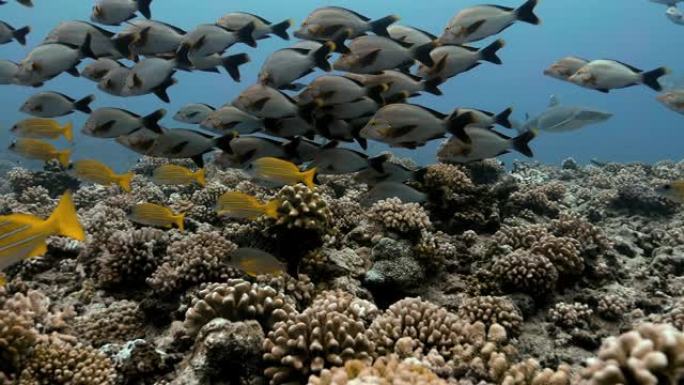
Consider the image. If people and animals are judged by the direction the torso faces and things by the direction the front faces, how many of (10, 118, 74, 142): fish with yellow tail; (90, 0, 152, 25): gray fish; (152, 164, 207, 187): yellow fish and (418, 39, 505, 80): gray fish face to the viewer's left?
4

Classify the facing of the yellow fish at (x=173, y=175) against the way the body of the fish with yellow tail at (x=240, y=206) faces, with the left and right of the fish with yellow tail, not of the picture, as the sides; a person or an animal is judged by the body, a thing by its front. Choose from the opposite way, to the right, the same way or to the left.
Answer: the same way

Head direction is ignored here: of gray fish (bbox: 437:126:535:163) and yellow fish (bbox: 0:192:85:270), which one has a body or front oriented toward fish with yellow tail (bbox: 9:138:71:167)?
the gray fish

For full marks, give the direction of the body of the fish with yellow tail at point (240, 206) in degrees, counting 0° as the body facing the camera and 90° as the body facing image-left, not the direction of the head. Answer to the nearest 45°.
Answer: approximately 90°

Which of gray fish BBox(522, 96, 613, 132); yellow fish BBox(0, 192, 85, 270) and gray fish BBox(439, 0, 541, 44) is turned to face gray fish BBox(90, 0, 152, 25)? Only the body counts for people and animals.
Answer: gray fish BBox(439, 0, 541, 44)

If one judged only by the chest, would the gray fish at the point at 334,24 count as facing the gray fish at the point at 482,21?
no

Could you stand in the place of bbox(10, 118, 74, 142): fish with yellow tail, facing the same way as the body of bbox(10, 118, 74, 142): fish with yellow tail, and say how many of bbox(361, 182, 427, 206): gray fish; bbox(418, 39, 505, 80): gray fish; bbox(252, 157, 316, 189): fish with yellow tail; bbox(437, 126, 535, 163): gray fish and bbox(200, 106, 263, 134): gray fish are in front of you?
0

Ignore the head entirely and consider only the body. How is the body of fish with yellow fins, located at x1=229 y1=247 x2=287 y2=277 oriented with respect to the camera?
to the viewer's left

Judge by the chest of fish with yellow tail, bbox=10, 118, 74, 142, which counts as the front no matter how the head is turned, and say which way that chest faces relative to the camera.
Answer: to the viewer's left

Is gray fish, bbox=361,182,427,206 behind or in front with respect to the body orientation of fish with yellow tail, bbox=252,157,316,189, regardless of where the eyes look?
behind

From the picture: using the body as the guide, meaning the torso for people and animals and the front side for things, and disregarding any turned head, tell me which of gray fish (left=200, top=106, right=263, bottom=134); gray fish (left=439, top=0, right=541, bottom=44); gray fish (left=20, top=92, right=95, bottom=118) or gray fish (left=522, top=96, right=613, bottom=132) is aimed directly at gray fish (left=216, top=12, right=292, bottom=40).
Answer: gray fish (left=439, top=0, right=541, bottom=44)

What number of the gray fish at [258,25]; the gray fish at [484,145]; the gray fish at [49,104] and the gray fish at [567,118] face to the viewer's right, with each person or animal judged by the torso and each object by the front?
1

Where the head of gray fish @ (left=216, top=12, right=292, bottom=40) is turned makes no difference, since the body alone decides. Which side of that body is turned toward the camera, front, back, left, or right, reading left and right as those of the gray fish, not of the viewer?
left

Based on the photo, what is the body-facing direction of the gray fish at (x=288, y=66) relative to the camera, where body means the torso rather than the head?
to the viewer's left

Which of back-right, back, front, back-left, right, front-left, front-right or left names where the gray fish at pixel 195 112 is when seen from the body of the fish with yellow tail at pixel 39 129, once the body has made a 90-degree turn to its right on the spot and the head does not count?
right

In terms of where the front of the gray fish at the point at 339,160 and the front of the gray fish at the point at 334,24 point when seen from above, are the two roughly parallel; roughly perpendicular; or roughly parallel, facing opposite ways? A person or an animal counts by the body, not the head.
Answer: roughly parallel

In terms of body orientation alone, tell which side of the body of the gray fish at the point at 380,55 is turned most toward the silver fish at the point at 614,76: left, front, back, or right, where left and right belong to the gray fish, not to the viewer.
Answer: back

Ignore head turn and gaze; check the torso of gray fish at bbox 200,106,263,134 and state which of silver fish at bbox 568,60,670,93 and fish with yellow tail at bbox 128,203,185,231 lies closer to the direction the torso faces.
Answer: the fish with yellow tail

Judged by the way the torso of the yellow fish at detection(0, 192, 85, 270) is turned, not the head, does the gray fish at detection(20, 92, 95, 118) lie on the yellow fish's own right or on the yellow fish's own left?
on the yellow fish's own right

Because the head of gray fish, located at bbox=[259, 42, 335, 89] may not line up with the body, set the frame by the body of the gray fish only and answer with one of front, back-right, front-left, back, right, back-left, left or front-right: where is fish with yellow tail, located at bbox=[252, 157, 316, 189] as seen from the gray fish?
left

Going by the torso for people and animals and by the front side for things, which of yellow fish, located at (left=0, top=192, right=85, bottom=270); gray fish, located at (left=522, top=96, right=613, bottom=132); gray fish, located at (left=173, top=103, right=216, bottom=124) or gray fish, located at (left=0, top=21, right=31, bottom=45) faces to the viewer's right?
gray fish, located at (left=522, top=96, right=613, bottom=132)

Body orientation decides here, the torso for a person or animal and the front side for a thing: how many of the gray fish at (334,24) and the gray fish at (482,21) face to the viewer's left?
2

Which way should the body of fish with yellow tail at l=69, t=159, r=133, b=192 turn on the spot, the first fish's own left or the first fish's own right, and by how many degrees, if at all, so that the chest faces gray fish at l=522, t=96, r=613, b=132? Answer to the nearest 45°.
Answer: approximately 180°
